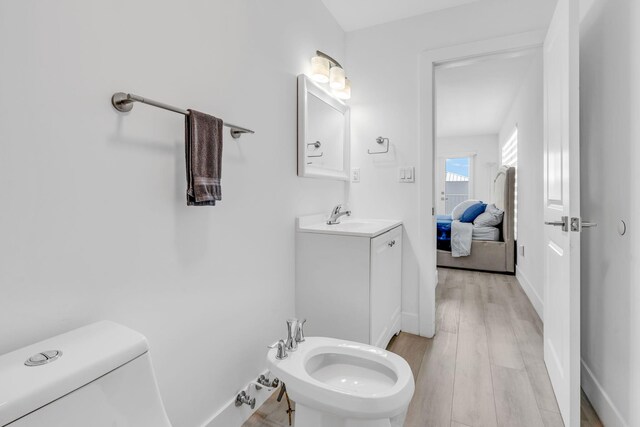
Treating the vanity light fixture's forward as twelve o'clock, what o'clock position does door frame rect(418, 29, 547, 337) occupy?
The door frame is roughly at 10 o'clock from the vanity light fixture.

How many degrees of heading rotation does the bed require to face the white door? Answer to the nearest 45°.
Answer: approximately 90° to its left

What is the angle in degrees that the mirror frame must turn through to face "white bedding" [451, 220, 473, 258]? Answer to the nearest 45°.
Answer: approximately 90° to its left

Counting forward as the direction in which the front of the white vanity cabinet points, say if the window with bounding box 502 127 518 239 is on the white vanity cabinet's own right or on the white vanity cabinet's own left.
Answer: on the white vanity cabinet's own left

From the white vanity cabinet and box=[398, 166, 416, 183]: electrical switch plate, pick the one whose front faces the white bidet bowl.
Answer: the electrical switch plate

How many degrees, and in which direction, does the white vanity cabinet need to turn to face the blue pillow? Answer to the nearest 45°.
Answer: approximately 45° to its left

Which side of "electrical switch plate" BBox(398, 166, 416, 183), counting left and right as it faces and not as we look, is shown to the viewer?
front

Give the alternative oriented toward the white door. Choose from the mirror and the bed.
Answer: the mirror

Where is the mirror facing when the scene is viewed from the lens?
facing the viewer and to the right of the viewer

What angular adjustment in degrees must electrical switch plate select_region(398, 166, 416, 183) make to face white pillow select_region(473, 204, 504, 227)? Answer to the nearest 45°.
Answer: approximately 135° to its left

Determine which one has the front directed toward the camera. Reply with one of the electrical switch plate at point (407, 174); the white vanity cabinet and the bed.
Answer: the electrical switch plate

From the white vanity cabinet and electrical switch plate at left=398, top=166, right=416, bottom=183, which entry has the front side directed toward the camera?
the electrical switch plate

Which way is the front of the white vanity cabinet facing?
to the viewer's right

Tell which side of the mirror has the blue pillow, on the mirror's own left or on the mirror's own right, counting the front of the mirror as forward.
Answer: on the mirror's own left

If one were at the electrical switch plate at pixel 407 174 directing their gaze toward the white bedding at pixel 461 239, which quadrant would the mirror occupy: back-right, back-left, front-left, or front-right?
back-left

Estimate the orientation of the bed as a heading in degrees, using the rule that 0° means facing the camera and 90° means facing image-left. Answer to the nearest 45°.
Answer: approximately 90°
